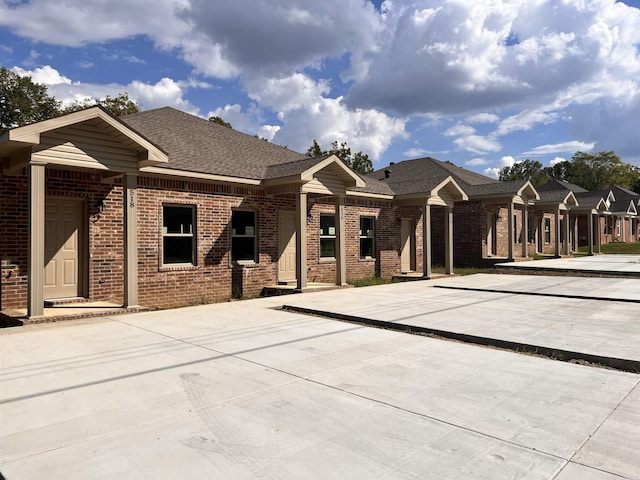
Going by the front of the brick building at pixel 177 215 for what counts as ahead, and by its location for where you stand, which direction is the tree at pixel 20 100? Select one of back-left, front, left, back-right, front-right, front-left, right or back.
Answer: back

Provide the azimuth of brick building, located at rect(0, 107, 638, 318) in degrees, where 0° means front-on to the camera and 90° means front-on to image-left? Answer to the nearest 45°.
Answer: approximately 315°
